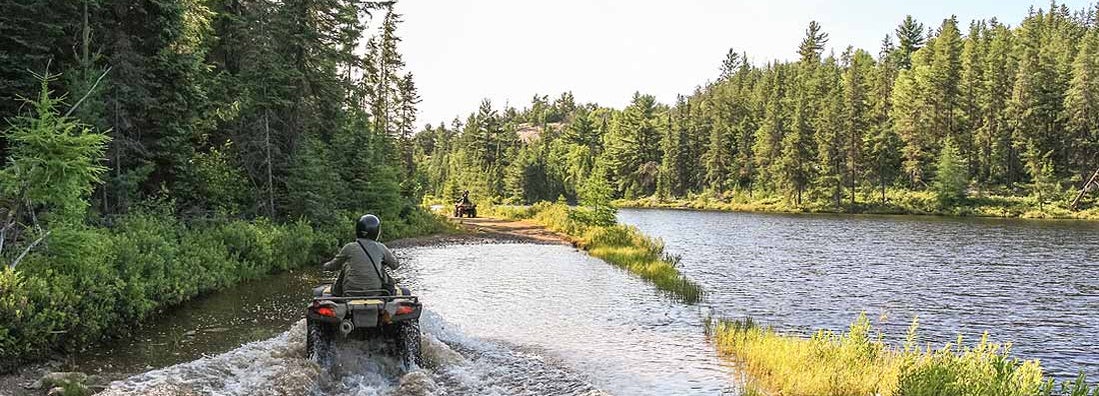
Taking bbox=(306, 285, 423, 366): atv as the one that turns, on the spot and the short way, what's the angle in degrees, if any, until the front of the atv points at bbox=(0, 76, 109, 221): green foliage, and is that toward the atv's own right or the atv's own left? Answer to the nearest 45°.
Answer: approximately 45° to the atv's own left

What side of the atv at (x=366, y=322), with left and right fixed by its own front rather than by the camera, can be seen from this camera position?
back

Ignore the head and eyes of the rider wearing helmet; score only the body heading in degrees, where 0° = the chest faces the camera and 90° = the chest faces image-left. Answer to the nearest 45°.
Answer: approximately 180°

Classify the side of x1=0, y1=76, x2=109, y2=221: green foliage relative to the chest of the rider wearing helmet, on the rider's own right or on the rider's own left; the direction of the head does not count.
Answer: on the rider's own left
